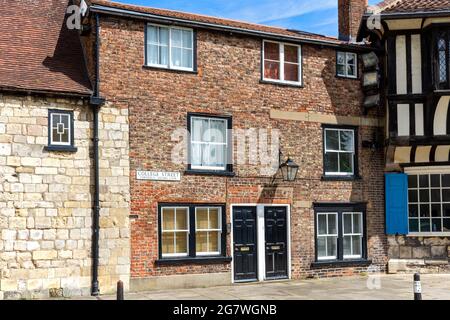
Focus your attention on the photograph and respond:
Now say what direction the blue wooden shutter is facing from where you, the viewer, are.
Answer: facing the viewer

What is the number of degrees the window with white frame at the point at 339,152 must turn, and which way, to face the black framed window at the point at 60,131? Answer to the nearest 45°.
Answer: approximately 45° to its right

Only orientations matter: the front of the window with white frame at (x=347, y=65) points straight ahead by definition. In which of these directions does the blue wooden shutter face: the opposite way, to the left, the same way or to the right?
the same way

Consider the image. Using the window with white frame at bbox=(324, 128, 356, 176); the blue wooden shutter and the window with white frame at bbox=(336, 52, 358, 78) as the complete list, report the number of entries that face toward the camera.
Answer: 3

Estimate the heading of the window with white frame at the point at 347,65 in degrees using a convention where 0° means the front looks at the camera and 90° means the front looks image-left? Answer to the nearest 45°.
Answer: approximately 0°

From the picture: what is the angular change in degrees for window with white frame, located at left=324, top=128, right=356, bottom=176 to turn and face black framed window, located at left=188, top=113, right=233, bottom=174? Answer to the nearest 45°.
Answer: approximately 45° to its right

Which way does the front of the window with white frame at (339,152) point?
toward the camera

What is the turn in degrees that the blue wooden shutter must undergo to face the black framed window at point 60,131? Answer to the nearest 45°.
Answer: approximately 45° to its right

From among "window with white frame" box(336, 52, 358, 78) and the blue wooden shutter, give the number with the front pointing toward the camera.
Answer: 2

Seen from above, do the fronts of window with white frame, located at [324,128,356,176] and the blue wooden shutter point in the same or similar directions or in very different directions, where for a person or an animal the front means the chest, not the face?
same or similar directions

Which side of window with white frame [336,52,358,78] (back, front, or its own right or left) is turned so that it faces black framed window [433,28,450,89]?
left
